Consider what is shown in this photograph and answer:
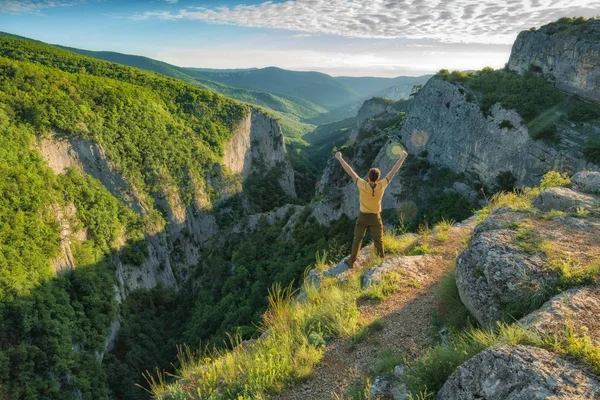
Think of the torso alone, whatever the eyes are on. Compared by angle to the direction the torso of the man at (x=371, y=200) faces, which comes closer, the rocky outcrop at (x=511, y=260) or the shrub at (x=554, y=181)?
the shrub

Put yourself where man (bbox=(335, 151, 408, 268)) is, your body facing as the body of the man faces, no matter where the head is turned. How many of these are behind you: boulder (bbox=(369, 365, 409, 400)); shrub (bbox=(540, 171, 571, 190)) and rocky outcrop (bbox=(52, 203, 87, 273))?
1

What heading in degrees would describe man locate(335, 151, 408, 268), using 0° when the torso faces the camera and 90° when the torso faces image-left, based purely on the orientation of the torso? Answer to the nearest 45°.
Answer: approximately 180°

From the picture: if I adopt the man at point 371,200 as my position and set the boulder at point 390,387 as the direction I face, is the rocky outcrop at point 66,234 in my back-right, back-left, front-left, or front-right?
back-right

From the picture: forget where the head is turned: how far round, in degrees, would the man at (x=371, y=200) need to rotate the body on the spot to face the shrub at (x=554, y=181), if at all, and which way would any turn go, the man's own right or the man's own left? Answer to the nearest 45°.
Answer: approximately 45° to the man's own right

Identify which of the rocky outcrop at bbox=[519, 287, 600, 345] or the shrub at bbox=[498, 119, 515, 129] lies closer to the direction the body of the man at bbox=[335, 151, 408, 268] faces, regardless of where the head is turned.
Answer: the shrub

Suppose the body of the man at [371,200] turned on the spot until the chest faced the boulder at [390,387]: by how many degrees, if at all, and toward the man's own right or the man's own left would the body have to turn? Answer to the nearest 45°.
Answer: approximately 180°

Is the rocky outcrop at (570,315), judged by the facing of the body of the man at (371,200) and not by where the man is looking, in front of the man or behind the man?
behind

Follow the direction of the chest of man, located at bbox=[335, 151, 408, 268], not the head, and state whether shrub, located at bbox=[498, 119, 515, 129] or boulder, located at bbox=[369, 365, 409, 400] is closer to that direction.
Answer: the shrub

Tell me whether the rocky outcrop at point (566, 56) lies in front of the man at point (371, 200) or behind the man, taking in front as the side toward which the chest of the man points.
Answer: in front
